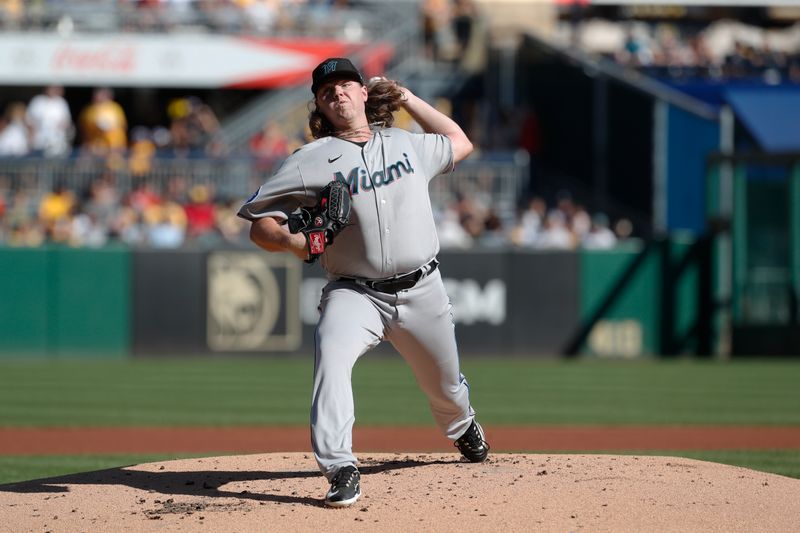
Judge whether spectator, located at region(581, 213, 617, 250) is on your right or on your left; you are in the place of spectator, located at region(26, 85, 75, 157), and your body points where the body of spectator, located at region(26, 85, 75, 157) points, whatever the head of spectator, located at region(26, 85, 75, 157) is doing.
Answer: on your left

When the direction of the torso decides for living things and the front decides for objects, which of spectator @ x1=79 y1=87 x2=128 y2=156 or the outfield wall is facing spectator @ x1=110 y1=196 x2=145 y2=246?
spectator @ x1=79 y1=87 x2=128 y2=156

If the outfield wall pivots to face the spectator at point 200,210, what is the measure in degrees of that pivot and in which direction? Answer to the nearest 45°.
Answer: approximately 135° to its right

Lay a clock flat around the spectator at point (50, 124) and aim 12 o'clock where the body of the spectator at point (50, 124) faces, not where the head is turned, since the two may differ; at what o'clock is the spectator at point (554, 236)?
the spectator at point (554, 236) is roughly at 10 o'clock from the spectator at point (50, 124).

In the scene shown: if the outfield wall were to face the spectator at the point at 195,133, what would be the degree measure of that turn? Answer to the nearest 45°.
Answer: approximately 135° to its right

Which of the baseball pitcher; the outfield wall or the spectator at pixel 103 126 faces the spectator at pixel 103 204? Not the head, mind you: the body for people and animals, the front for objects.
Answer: the spectator at pixel 103 126

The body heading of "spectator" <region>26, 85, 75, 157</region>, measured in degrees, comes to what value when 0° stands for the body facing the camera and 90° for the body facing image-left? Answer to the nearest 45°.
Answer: approximately 0°

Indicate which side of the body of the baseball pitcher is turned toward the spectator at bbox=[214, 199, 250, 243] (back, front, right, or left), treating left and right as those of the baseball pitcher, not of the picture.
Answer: back

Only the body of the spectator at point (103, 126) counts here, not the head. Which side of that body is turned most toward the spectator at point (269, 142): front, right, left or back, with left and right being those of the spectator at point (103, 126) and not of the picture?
left

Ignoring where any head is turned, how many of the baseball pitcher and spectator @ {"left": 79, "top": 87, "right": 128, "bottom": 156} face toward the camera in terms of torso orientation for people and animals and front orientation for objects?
2

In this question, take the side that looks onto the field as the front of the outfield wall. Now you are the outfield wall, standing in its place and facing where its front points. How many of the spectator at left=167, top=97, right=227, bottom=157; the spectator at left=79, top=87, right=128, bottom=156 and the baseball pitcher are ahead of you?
1
